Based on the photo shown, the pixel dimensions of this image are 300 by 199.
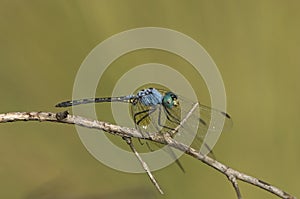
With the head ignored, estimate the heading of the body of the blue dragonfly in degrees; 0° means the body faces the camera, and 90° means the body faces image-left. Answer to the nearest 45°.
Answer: approximately 270°
